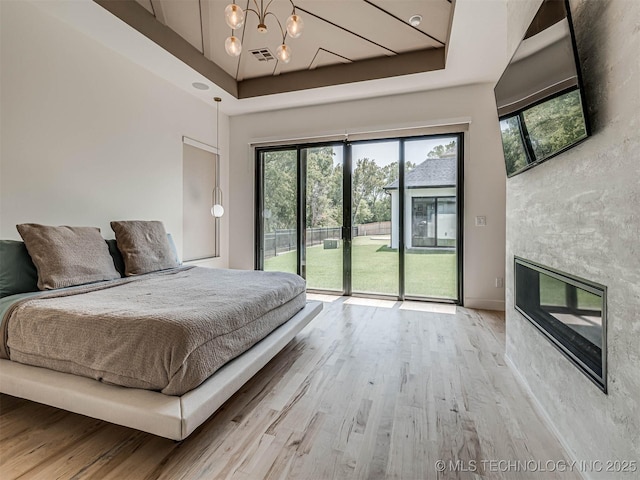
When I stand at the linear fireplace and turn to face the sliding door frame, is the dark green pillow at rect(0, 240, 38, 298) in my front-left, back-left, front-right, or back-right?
front-left

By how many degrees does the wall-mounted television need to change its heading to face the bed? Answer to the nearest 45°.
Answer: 0° — it already faces it

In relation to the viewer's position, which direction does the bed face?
facing the viewer and to the right of the viewer

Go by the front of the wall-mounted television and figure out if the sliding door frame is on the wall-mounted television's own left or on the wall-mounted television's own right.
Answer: on the wall-mounted television's own right

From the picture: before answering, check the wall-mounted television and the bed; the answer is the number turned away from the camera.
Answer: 0

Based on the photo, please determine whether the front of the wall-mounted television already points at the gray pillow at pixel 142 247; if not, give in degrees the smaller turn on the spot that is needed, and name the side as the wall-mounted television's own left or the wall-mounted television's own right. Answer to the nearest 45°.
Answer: approximately 45° to the wall-mounted television's own right

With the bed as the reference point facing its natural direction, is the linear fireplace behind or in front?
in front

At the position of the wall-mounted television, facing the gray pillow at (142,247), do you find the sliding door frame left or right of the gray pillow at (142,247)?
right

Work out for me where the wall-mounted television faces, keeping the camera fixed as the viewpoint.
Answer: facing the viewer and to the left of the viewer
